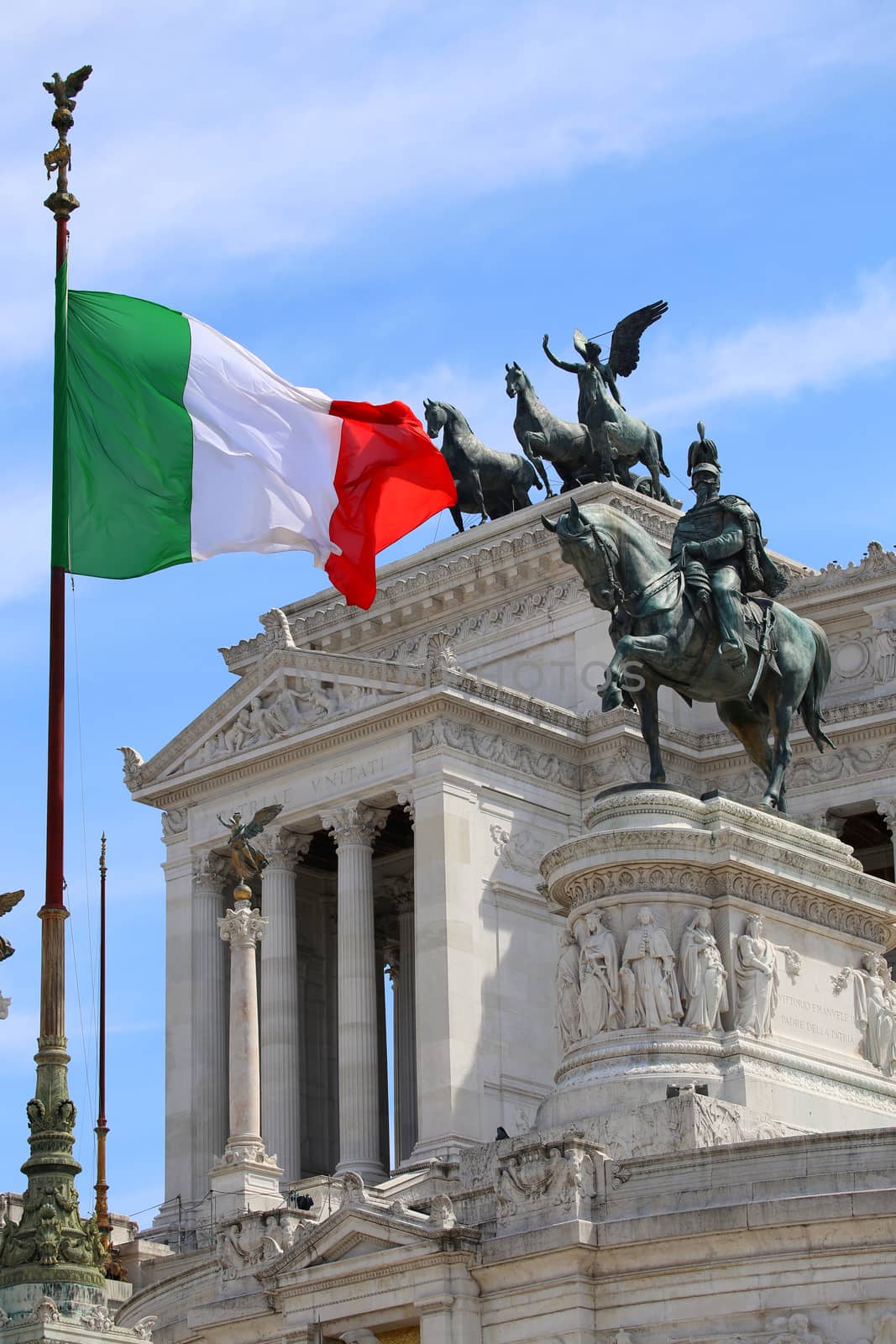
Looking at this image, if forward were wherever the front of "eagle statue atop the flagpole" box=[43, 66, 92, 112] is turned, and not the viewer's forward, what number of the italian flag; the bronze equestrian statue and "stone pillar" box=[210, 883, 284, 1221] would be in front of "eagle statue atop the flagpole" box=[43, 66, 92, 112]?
0

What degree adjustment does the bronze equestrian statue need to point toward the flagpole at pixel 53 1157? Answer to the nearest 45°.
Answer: approximately 45° to its left

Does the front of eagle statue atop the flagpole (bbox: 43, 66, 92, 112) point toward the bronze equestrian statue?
no

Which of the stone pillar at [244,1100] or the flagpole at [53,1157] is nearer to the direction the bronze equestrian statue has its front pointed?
the flagpole

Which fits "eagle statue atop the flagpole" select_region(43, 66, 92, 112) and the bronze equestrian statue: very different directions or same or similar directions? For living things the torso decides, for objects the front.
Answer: same or similar directions

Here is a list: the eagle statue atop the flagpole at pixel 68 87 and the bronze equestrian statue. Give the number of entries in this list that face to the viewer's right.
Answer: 0

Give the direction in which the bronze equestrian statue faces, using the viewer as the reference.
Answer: facing the viewer and to the left of the viewer

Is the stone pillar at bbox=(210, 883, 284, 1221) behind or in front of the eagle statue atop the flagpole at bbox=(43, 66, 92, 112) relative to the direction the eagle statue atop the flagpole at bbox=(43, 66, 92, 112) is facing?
behind

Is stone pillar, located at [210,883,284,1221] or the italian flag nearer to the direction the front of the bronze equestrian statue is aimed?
the italian flag

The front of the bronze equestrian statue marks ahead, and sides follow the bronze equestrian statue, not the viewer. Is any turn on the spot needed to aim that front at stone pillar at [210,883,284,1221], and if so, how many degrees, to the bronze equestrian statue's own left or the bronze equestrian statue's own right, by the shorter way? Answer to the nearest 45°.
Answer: approximately 90° to the bronze equestrian statue's own right
